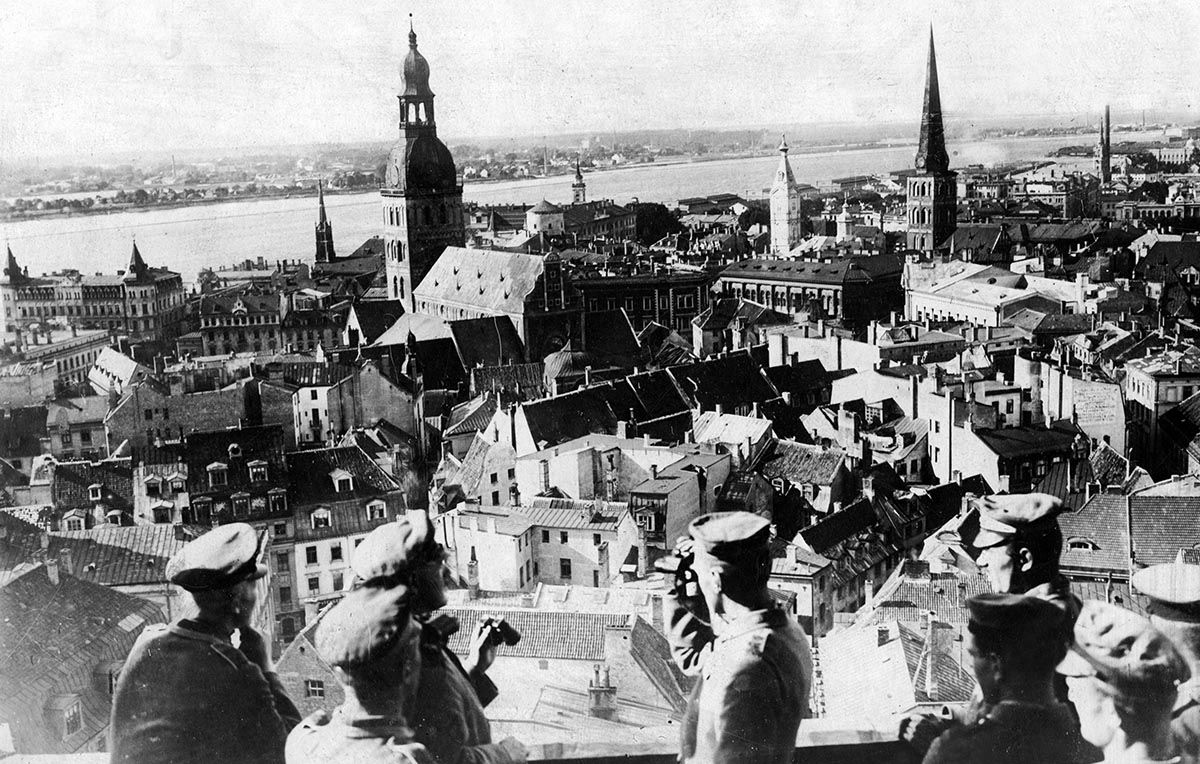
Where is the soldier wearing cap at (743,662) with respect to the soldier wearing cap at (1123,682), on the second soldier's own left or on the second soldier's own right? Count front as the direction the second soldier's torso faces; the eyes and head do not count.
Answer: on the second soldier's own left

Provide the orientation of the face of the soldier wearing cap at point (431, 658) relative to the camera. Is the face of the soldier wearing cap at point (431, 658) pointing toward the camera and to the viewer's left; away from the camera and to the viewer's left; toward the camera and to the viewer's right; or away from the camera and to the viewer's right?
away from the camera and to the viewer's right

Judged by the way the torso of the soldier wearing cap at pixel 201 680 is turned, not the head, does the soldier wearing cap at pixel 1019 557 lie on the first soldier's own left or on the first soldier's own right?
on the first soldier's own right

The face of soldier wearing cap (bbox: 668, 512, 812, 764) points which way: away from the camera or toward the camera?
away from the camera

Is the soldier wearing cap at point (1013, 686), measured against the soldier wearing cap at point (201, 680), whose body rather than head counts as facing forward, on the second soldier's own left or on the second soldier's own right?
on the second soldier's own right

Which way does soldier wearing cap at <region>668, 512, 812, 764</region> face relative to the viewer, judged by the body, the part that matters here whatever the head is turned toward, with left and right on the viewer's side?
facing away from the viewer and to the left of the viewer

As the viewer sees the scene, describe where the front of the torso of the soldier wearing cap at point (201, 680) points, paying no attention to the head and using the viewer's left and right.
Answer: facing away from the viewer and to the right of the viewer

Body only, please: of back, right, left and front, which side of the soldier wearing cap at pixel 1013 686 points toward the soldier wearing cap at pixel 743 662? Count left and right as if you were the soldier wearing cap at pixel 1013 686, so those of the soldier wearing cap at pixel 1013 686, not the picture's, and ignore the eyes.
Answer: left

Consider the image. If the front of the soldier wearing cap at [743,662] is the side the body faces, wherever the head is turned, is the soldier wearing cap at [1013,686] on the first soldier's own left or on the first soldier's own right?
on the first soldier's own right

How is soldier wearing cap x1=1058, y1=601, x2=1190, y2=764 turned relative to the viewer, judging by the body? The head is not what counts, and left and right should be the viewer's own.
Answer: facing away from the viewer and to the left of the viewer

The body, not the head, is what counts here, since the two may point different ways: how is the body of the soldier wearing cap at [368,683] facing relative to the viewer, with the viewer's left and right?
facing away from the viewer and to the right of the viewer

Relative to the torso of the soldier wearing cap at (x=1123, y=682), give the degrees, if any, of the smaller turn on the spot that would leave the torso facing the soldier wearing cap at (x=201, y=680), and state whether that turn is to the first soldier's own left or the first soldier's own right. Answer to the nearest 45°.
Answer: approximately 90° to the first soldier's own left

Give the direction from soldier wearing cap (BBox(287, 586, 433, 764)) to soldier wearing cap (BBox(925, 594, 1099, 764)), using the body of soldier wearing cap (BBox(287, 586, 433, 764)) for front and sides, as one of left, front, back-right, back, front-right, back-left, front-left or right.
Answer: front-right
